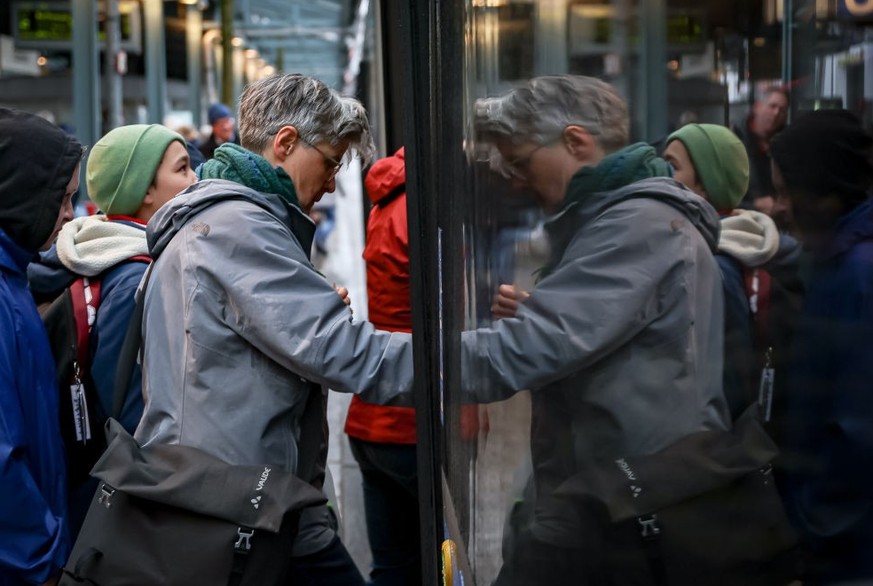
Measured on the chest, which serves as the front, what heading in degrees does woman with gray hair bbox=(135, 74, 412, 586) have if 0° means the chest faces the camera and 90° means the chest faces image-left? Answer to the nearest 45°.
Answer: approximately 270°

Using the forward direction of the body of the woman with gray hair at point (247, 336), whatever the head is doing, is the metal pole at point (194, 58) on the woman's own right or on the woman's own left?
on the woman's own left

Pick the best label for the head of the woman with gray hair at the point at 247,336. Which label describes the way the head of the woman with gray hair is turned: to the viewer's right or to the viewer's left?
to the viewer's right

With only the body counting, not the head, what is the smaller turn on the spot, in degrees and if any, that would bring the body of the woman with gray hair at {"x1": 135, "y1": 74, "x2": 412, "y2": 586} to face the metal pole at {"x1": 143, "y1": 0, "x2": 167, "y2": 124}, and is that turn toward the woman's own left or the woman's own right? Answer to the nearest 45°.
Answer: approximately 90° to the woman's own left

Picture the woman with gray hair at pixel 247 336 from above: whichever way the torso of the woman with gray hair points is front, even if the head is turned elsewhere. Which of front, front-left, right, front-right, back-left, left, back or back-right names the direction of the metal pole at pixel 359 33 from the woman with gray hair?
left

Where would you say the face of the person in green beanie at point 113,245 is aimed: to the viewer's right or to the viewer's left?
to the viewer's right

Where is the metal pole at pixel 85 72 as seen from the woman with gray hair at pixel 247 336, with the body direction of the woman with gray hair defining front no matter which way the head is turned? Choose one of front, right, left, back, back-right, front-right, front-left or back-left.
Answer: left

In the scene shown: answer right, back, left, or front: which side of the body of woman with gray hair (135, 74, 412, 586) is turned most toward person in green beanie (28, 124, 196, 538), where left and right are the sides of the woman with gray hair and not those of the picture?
left
